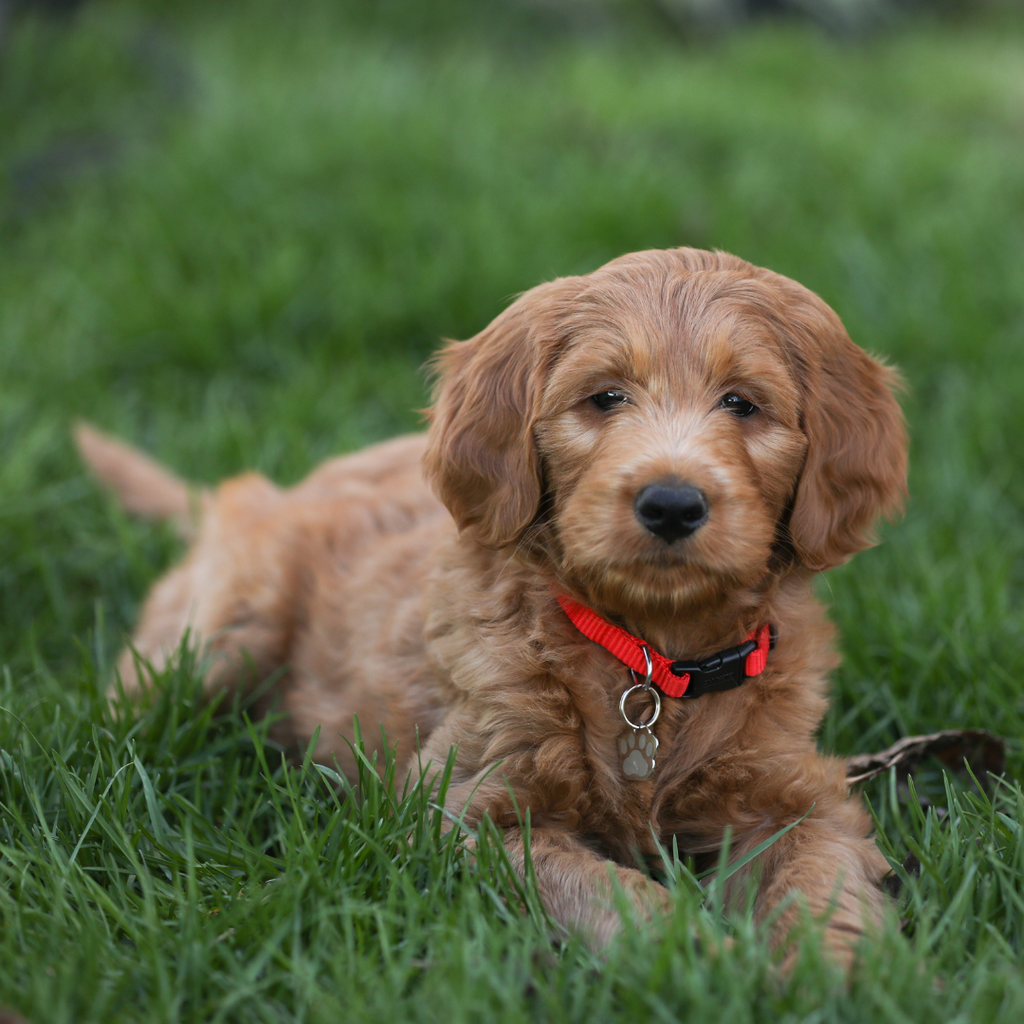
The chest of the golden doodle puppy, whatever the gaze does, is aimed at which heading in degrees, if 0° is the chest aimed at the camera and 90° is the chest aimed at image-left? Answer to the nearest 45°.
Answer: approximately 315°

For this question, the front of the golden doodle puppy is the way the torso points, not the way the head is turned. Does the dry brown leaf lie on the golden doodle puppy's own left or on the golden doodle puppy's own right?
on the golden doodle puppy's own left
